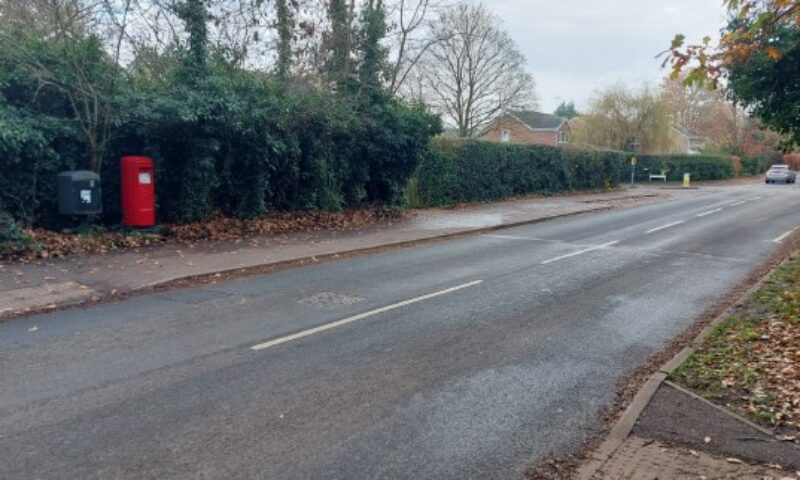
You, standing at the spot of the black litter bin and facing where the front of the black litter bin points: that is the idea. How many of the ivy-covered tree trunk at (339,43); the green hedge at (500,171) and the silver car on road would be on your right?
0

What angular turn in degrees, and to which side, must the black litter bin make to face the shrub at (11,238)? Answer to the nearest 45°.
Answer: approximately 90° to its right

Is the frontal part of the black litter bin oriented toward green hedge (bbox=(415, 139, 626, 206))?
no

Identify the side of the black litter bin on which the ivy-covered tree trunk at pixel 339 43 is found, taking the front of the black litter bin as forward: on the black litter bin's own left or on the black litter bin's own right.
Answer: on the black litter bin's own left

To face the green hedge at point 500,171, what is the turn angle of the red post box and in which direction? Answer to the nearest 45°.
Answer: approximately 90° to its left

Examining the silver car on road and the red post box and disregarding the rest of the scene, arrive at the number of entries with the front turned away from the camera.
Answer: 0

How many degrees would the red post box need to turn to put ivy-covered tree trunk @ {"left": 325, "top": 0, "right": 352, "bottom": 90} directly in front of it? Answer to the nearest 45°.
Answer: approximately 90° to its left

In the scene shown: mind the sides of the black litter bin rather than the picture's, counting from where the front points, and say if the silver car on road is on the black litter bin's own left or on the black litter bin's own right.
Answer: on the black litter bin's own left

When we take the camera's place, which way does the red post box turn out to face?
facing the viewer and to the right of the viewer

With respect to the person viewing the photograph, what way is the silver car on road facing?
facing the viewer and to the left of the viewer

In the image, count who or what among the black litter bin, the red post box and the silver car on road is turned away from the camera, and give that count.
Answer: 0

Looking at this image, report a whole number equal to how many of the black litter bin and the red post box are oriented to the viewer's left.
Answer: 0

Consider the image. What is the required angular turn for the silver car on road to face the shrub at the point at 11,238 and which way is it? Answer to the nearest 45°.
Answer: approximately 45° to its left

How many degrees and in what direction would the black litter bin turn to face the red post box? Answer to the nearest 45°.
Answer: approximately 90° to its left

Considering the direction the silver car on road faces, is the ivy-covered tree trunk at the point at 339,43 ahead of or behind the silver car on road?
ahead

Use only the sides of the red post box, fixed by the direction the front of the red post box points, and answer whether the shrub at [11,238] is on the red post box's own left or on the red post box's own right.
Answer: on the red post box's own right

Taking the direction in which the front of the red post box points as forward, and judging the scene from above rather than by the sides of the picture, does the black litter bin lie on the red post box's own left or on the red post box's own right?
on the red post box's own right

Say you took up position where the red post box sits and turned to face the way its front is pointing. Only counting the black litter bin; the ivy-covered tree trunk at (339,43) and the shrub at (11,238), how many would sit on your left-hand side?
1
